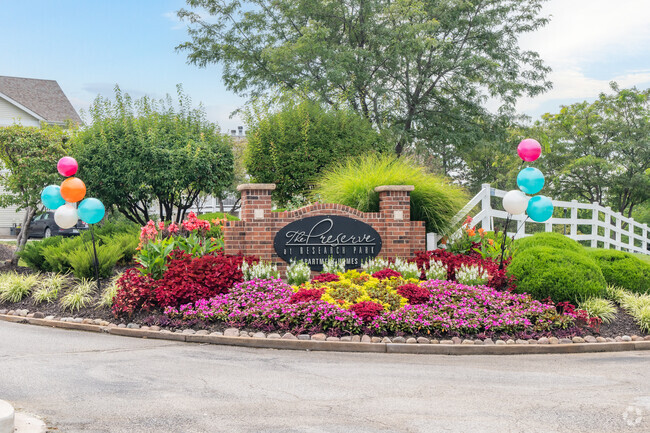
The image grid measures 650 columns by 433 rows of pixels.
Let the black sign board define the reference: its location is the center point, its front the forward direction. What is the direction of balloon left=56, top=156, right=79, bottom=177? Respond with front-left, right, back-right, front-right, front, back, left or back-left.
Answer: right

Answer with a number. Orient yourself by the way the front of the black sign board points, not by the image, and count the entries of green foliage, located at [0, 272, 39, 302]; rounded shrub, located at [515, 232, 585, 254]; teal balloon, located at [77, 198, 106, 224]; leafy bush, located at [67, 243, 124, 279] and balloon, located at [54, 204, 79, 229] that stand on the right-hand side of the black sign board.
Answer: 4

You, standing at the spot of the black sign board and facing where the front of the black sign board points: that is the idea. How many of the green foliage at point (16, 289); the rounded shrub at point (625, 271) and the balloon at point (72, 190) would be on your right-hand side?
2

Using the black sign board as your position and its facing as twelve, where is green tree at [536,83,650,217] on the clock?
The green tree is roughly at 7 o'clock from the black sign board.

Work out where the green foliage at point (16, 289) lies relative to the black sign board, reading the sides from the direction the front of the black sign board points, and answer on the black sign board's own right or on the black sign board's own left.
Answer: on the black sign board's own right

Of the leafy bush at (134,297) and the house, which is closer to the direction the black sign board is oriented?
the leafy bush

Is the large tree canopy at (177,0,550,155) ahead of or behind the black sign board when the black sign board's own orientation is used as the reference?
behind

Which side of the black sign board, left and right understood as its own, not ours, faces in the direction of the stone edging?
front

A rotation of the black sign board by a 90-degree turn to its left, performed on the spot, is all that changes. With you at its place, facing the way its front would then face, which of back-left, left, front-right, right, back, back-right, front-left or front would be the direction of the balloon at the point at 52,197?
back

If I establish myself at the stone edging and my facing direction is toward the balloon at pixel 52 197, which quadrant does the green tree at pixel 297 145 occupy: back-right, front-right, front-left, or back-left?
front-right

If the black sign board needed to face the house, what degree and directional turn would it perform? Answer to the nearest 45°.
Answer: approximately 135° to its right

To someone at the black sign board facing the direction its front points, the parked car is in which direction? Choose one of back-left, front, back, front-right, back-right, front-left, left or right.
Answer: back-right

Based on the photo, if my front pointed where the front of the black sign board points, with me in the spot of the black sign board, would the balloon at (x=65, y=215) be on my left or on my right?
on my right

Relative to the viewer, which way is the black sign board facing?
toward the camera

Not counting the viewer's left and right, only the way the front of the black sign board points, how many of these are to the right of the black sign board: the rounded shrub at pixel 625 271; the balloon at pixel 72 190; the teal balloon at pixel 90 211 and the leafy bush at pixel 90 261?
3

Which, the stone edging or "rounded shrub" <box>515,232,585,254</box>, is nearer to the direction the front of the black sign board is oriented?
the stone edging

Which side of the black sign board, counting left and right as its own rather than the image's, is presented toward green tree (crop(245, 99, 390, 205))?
back

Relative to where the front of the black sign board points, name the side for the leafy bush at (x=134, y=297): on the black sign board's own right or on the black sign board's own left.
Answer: on the black sign board's own right

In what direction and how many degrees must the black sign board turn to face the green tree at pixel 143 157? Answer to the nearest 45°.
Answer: approximately 135° to its right
